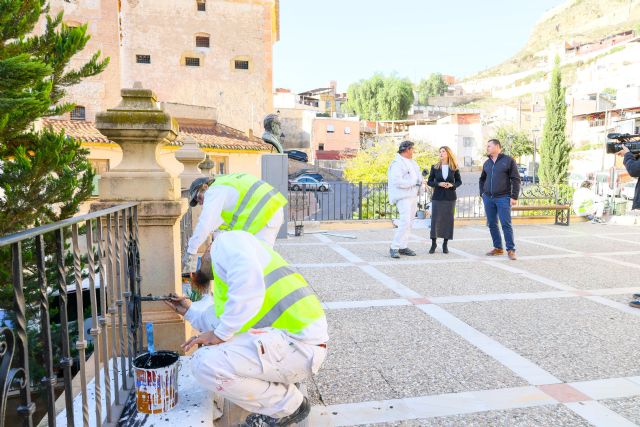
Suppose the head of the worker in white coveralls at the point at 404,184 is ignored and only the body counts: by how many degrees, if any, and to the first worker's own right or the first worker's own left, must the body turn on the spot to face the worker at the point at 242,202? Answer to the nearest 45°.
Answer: approximately 90° to the first worker's own right

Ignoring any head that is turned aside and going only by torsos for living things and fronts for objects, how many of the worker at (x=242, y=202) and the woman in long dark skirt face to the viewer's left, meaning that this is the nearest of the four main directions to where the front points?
1

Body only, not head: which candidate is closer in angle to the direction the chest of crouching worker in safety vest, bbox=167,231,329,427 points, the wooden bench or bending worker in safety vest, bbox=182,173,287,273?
the bending worker in safety vest

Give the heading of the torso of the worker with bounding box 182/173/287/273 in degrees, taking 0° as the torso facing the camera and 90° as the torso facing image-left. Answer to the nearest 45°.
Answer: approximately 90°

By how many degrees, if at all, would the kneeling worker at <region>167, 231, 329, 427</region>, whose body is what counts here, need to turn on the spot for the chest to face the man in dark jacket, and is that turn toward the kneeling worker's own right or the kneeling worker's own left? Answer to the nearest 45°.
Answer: approximately 135° to the kneeling worker's own right

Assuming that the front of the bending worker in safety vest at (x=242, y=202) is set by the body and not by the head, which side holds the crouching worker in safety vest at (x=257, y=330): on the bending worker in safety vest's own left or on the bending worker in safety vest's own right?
on the bending worker in safety vest's own left

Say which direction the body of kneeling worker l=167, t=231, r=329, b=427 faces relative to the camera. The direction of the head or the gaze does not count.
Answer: to the viewer's left

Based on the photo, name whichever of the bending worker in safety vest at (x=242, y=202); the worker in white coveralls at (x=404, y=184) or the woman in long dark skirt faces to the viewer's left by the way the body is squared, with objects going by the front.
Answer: the bending worker in safety vest

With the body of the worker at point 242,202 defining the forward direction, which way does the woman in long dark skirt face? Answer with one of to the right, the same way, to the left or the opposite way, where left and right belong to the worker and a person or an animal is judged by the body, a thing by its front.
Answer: to the left

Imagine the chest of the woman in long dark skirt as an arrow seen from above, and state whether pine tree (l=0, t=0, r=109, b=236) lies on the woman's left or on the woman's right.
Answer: on the woman's right
